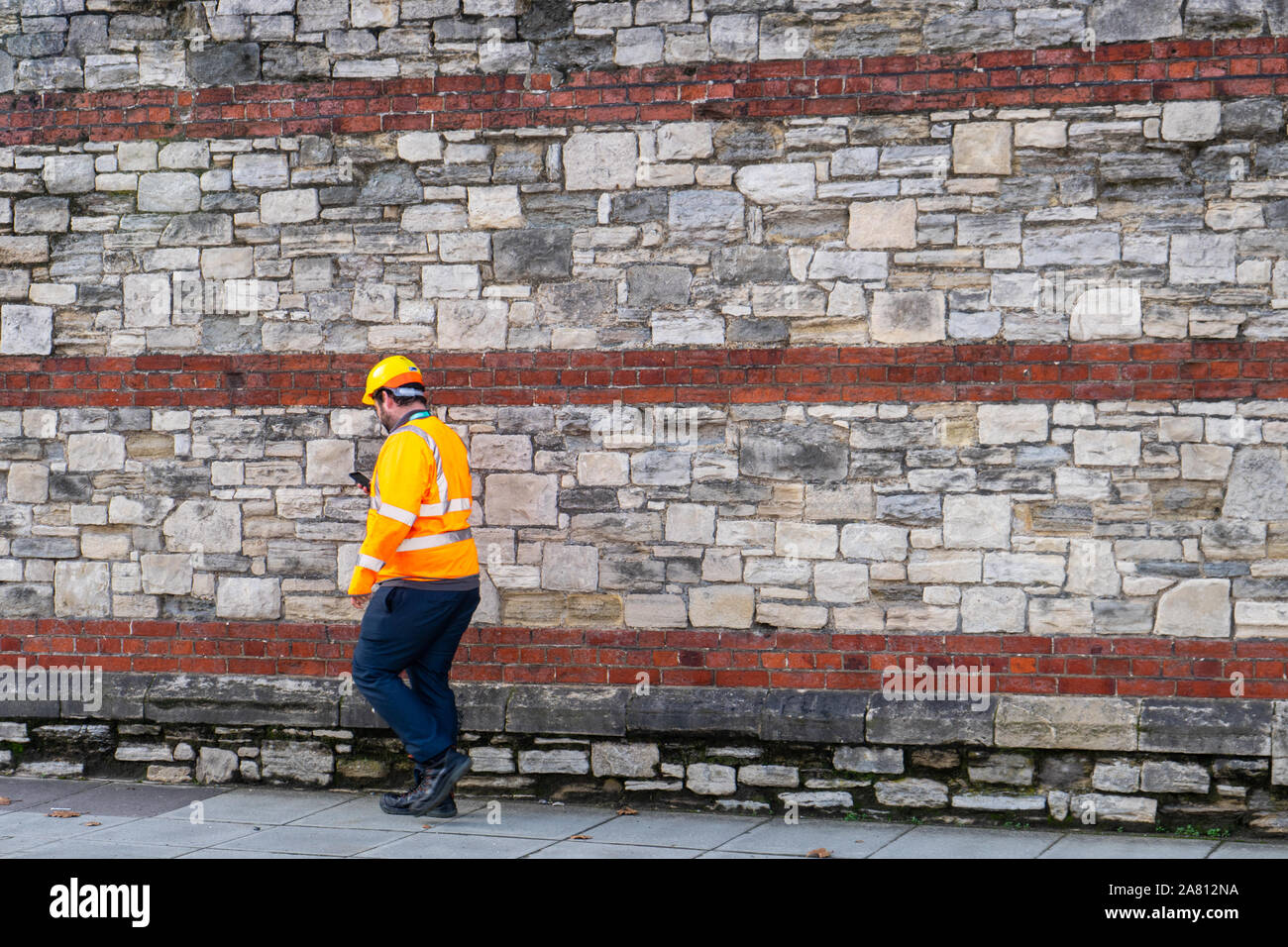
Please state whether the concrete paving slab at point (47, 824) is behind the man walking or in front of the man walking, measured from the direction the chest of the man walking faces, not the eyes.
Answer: in front

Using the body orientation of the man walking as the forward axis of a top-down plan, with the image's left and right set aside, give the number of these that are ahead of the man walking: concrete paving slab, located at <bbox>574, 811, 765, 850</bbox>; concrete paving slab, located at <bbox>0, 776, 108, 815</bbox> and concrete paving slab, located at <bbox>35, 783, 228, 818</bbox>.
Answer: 2

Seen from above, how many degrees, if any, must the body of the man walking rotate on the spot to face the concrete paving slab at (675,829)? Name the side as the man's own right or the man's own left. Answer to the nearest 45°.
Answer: approximately 135° to the man's own right

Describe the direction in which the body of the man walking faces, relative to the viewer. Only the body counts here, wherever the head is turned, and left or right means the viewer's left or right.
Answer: facing away from the viewer and to the left of the viewer

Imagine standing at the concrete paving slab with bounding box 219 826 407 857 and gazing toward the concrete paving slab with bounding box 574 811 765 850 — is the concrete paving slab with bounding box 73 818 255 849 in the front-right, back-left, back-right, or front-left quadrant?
back-left

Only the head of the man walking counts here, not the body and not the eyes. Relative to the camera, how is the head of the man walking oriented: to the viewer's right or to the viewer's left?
to the viewer's left

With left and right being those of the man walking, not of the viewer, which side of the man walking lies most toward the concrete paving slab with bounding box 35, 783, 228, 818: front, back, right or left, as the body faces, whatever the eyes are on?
front

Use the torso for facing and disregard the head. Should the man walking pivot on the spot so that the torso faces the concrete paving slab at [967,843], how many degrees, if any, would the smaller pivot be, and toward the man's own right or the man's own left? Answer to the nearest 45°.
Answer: approximately 135° to the man's own right

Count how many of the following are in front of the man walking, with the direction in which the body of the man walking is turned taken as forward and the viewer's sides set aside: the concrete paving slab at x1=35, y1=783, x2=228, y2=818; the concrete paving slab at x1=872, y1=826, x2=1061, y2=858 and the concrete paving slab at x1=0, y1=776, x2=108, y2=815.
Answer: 2

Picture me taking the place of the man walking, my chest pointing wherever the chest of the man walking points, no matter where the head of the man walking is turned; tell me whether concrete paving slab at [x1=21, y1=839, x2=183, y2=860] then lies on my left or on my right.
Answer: on my left

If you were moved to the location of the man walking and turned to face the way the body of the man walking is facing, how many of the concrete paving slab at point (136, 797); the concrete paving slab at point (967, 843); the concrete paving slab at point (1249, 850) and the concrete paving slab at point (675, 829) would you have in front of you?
1

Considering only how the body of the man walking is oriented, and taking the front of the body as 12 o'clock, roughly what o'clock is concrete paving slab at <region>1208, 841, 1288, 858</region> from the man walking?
The concrete paving slab is roughly at 5 o'clock from the man walking.
